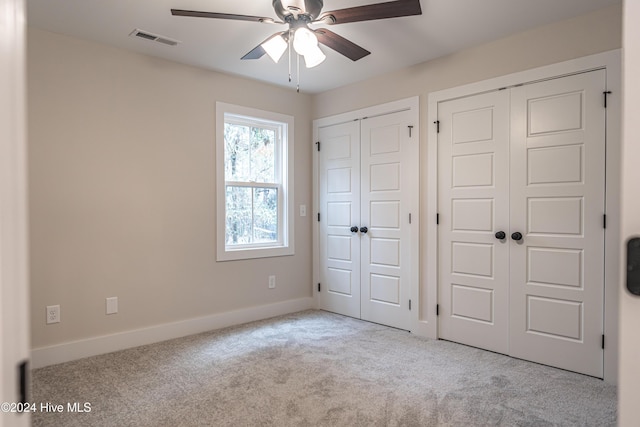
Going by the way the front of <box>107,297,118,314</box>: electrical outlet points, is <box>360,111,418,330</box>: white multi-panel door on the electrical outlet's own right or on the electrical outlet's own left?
on the electrical outlet's own left

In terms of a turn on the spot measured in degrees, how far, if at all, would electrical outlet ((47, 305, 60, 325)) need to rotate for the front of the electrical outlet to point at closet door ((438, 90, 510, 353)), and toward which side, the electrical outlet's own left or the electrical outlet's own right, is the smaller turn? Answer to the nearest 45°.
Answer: approximately 45° to the electrical outlet's own left

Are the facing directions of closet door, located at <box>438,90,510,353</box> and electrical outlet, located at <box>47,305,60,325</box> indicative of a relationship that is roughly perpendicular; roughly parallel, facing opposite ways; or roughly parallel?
roughly perpendicular

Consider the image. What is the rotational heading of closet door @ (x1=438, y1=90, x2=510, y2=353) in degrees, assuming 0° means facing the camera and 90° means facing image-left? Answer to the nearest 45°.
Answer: approximately 45°

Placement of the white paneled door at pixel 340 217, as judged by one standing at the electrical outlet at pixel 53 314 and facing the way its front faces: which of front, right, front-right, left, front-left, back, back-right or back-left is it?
left

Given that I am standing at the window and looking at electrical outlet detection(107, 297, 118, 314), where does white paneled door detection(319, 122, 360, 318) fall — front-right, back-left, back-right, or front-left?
back-left
